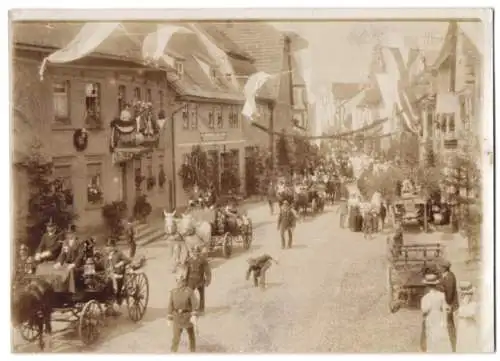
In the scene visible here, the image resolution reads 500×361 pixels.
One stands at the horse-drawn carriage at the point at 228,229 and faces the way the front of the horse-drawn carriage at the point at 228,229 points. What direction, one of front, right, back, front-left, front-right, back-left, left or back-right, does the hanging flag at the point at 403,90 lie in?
back-left

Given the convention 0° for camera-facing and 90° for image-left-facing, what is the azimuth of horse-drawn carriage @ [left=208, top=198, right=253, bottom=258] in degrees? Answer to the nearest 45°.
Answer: approximately 45°

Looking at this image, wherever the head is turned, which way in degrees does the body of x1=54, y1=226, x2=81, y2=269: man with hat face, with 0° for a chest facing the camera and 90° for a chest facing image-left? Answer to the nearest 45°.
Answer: approximately 45°

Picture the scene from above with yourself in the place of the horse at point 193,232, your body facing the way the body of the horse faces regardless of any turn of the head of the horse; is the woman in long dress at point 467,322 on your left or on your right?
on your left

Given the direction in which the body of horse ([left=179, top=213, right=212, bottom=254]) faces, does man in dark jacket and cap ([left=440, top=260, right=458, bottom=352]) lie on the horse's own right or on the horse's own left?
on the horse's own left

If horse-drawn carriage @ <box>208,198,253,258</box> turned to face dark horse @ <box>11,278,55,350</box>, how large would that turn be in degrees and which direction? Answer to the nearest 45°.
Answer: approximately 45° to its right
